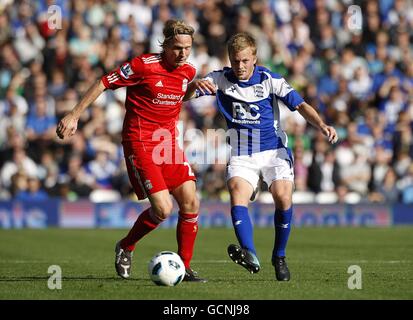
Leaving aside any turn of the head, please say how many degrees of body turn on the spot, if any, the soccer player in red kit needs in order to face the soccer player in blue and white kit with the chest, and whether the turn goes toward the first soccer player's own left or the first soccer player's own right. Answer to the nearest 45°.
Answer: approximately 45° to the first soccer player's own left

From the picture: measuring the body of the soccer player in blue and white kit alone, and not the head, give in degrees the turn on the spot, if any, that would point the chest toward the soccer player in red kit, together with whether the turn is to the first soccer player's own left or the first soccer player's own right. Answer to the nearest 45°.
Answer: approximately 90° to the first soccer player's own right

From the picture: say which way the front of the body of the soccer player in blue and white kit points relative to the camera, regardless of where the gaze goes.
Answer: toward the camera

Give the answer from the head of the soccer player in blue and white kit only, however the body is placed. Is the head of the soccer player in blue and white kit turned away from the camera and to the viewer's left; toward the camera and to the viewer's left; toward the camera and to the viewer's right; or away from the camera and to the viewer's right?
toward the camera and to the viewer's left

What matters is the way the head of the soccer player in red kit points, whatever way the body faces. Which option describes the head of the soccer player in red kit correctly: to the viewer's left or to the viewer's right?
to the viewer's right

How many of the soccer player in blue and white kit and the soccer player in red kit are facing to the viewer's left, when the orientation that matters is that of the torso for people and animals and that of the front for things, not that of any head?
0

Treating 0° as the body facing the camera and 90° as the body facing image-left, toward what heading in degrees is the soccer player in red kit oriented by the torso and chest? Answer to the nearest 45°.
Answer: approximately 315°
